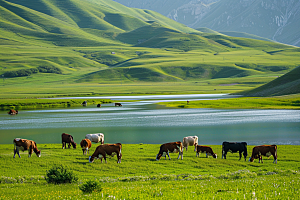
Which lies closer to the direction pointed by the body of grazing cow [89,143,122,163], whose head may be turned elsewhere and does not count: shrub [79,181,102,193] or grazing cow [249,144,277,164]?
the shrub

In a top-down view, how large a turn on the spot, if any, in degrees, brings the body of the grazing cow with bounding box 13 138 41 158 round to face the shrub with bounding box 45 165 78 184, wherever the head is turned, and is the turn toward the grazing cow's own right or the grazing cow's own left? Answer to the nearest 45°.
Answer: approximately 90° to the grazing cow's own right

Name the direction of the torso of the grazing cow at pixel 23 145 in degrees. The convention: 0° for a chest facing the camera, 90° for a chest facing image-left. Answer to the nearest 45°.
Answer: approximately 270°

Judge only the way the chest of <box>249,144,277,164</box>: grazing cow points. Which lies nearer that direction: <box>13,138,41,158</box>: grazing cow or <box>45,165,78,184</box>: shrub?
the grazing cow

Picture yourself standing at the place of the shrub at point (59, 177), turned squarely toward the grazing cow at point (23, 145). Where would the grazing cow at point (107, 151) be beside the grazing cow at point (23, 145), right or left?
right

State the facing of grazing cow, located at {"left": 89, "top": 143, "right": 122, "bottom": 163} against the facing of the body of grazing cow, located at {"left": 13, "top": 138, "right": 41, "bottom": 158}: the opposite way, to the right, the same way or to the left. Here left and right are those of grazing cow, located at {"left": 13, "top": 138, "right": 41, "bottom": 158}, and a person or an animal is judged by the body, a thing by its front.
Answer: the opposite way

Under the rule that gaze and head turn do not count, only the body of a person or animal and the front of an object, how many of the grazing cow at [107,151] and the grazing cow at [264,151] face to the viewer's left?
2

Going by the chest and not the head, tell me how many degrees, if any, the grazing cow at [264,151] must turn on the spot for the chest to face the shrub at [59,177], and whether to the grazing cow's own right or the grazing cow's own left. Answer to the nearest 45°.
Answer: approximately 45° to the grazing cow's own left

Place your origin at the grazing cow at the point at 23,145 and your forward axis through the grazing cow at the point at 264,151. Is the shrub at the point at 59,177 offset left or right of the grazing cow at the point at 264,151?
right

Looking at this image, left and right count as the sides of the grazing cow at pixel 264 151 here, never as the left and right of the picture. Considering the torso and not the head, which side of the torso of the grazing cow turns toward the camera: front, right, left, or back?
left

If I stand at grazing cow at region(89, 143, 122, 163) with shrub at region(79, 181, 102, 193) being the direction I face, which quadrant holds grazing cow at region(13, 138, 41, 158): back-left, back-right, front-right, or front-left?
back-right

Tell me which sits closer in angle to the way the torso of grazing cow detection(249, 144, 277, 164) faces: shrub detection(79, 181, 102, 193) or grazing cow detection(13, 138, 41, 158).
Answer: the grazing cow

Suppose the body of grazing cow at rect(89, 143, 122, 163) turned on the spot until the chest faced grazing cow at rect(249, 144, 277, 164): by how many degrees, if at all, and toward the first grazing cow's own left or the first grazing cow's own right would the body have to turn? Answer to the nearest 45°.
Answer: approximately 180°

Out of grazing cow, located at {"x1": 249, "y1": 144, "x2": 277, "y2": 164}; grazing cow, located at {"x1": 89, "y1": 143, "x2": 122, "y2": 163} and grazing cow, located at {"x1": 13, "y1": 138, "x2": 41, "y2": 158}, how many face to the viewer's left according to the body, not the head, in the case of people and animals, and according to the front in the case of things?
2

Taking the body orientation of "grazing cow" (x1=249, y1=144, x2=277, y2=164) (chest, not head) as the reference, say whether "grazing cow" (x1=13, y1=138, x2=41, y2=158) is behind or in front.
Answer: in front

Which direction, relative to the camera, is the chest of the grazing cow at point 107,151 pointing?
to the viewer's left
